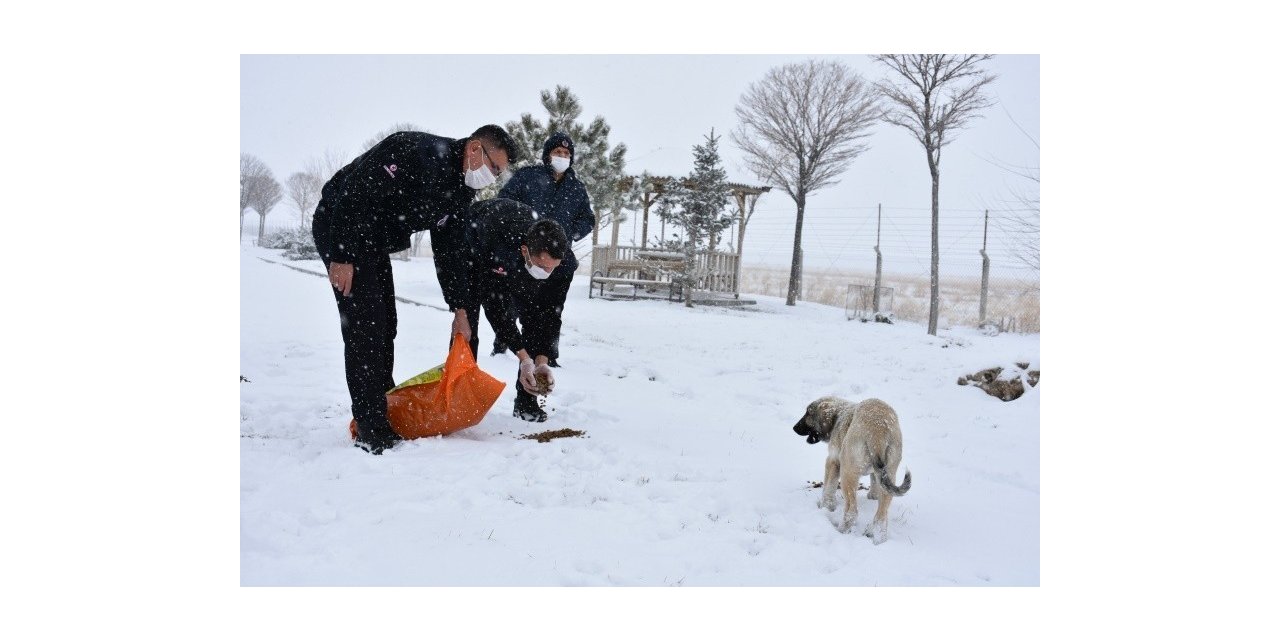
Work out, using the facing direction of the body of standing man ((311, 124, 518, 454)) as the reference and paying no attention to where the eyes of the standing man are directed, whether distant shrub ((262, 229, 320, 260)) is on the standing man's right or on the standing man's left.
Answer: on the standing man's left

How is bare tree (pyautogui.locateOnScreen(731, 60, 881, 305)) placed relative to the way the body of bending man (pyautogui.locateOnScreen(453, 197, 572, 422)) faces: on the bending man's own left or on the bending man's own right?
on the bending man's own left

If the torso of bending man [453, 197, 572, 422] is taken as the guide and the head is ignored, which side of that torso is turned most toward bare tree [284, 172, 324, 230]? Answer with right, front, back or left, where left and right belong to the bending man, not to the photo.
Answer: back

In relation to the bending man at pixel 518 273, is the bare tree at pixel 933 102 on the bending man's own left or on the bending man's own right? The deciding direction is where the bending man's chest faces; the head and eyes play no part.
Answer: on the bending man's own left

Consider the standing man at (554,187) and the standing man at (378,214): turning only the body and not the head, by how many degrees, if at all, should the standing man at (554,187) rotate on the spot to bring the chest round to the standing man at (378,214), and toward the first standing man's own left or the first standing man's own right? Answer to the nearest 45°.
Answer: approximately 45° to the first standing man's own right

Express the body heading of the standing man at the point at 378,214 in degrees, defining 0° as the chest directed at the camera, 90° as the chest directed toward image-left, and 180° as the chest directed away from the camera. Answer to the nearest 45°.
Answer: approximately 270°

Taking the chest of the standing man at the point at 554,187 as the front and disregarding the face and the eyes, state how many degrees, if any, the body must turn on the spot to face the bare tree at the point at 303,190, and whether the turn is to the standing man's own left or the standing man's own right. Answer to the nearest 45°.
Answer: approximately 135° to the standing man's own right

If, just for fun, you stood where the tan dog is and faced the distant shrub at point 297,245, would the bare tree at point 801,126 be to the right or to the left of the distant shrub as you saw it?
right

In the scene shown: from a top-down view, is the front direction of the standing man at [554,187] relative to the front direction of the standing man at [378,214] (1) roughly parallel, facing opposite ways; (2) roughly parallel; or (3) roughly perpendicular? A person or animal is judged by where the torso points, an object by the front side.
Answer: roughly perpendicular
